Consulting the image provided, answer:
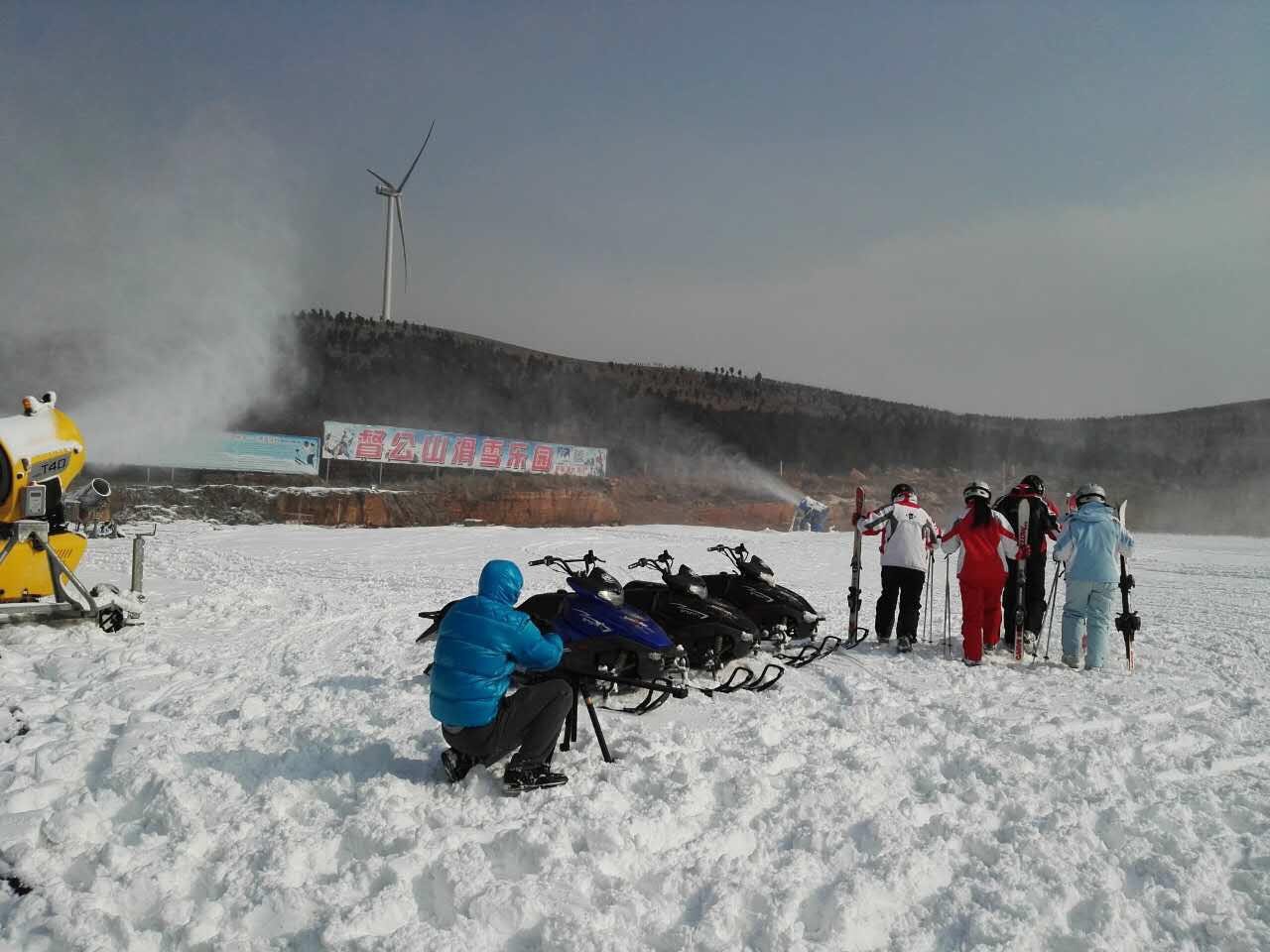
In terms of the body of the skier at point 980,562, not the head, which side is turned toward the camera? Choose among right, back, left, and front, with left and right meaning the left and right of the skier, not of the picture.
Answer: back

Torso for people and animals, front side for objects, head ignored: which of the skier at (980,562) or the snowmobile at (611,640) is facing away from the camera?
the skier

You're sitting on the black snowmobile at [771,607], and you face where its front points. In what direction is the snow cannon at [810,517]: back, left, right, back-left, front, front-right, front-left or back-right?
back-left

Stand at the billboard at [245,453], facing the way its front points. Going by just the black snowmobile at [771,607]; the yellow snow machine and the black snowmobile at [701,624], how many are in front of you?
3

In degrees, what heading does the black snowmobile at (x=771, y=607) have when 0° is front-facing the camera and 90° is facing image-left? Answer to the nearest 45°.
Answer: approximately 315°

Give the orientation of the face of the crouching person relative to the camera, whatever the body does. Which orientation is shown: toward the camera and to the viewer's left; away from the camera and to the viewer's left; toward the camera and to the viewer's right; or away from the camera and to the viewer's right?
away from the camera and to the viewer's right

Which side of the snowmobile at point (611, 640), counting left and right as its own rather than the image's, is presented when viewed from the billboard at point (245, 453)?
back

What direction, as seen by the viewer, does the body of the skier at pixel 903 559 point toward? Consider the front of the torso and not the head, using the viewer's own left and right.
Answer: facing away from the viewer

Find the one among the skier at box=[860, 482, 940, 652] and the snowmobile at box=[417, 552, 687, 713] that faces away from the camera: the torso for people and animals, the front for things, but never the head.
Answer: the skier

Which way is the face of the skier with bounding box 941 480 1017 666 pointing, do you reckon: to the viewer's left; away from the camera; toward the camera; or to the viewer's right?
away from the camera

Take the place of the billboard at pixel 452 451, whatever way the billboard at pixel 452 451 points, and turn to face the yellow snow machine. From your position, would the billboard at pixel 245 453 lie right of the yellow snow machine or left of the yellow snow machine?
right
